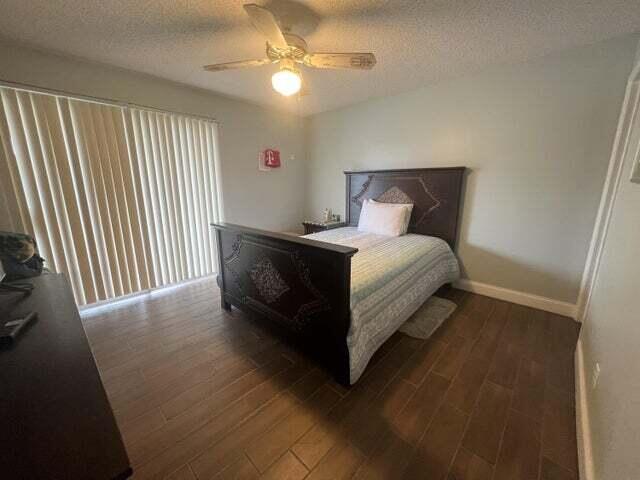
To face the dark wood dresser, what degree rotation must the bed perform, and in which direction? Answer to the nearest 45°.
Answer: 0° — it already faces it

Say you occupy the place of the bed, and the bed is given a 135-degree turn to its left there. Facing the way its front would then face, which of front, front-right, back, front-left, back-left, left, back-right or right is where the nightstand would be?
left

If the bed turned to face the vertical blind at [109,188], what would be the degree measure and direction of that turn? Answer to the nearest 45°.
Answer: approximately 45° to its right

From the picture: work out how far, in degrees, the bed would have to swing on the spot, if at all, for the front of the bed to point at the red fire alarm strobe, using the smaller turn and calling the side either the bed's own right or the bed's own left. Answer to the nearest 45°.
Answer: approximately 90° to the bed's own right

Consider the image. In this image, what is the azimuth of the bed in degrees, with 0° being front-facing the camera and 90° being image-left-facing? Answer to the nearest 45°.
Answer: approximately 45°
